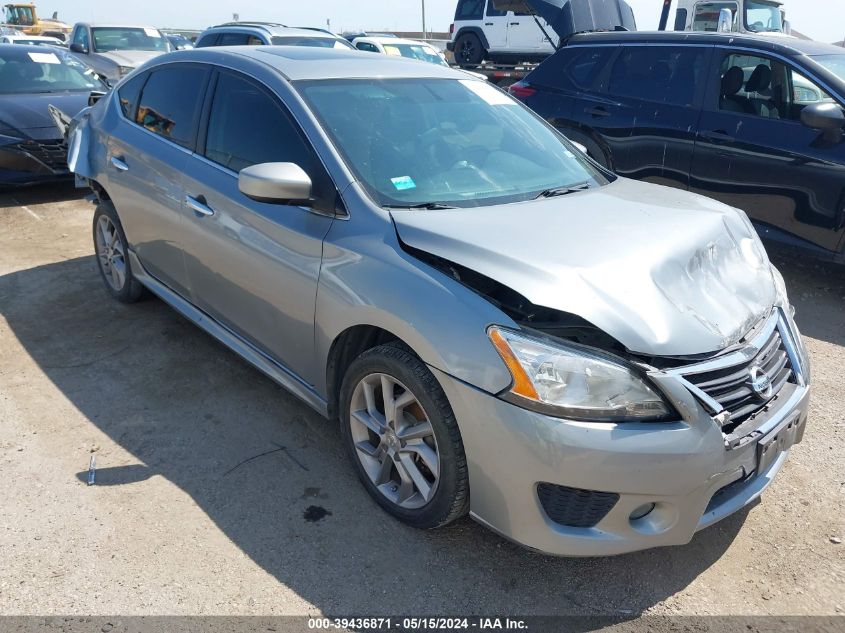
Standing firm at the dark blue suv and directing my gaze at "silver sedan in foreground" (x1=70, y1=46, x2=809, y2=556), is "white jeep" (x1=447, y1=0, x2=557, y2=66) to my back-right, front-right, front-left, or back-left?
back-right

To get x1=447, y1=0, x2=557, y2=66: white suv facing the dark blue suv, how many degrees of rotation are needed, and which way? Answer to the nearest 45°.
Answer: approximately 90° to its right

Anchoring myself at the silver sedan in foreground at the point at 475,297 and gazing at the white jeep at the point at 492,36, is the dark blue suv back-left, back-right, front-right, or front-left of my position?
front-right

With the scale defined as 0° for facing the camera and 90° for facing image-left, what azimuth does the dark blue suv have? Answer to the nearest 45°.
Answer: approximately 315°

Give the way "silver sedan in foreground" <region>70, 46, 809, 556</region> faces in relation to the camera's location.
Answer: facing the viewer and to the right of the viewer

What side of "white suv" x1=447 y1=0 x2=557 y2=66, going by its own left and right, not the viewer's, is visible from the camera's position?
right

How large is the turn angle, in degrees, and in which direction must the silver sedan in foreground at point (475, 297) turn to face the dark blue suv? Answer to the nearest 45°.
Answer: approximately 90° to its left

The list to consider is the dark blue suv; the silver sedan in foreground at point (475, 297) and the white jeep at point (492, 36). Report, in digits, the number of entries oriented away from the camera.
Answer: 0

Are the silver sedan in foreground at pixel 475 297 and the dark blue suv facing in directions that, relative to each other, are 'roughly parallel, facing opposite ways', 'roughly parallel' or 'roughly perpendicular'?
roughly parallel
